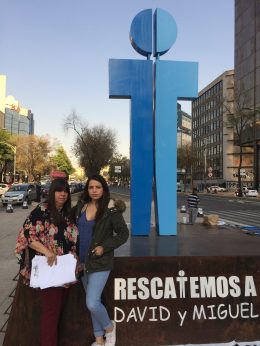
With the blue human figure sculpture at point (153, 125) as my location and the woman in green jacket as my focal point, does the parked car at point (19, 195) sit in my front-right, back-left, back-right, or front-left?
back-right

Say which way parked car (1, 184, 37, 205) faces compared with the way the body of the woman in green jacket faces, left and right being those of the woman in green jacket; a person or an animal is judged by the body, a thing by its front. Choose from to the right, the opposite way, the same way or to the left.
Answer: the same way

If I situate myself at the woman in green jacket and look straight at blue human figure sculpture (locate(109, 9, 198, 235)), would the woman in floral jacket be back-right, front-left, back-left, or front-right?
back-left

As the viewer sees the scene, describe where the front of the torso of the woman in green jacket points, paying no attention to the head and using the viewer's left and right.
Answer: facing the viewer and to the left of the viewer

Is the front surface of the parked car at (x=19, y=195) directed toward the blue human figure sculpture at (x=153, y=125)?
no

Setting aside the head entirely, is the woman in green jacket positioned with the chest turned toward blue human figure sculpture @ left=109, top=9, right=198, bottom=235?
no

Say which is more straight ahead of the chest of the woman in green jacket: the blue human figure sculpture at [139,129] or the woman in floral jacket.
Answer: the woman in floral jacket

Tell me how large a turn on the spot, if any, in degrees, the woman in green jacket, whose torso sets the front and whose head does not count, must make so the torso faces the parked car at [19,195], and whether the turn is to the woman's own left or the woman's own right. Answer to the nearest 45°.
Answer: approximately 135° to the woman's own right

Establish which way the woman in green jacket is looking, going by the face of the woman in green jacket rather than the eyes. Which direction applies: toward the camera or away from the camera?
toward the camera

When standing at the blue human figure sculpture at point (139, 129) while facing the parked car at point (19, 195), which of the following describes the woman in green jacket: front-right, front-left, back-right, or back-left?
back-left

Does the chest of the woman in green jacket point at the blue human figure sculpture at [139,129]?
no

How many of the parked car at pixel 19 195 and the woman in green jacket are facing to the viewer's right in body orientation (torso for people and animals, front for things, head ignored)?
0

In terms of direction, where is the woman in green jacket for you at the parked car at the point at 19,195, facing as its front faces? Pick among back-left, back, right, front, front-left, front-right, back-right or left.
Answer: front-left
